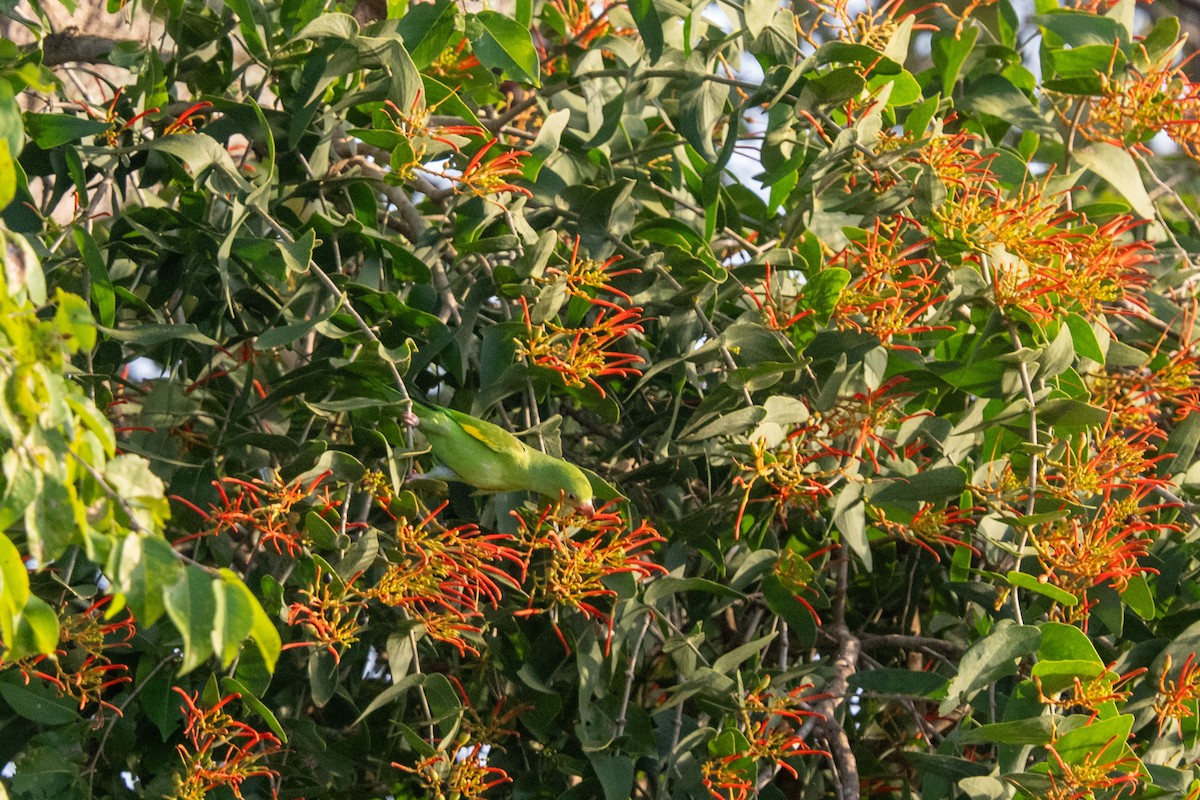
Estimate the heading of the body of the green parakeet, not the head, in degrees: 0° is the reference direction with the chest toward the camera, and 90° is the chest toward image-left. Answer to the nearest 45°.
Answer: approximately 270°

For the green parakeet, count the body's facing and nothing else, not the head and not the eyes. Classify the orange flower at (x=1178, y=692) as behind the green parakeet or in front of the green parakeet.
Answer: in front
